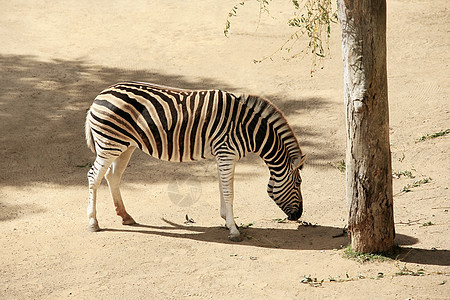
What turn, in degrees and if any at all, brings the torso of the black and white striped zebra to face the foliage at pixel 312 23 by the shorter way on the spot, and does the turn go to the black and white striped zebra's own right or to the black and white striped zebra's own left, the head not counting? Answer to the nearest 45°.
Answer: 0° — it already faces it

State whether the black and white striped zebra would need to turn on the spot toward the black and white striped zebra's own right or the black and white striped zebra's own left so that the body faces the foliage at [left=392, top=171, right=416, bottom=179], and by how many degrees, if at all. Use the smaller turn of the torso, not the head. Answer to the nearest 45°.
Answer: approximately 45° to the black and white striped zebra's own left

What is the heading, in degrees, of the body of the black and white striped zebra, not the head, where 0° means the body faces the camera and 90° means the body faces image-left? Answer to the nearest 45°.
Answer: approximately 270°

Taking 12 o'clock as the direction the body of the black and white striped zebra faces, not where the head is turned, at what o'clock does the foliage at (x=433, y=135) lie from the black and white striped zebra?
The foliage is roughly at 11 o'clock from the black and white striped zebra.

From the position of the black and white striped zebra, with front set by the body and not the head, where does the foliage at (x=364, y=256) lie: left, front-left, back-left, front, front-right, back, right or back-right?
front-right

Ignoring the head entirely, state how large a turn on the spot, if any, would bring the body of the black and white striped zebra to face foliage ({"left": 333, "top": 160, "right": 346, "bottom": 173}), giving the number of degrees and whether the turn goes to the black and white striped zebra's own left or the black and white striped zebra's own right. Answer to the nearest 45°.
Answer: approximately 45° to the black and white striped zebra's own left

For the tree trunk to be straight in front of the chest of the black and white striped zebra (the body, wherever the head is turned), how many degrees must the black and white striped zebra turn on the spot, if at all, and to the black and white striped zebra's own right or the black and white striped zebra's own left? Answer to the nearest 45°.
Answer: approximately 45° to the black and white striped zebra's own right
